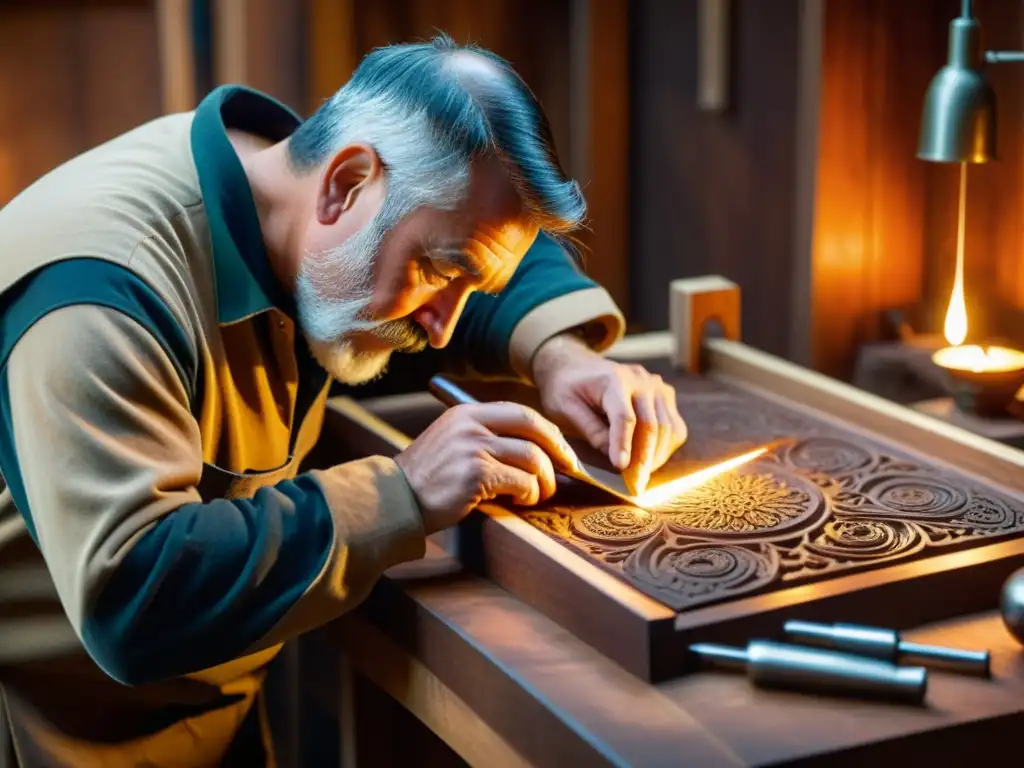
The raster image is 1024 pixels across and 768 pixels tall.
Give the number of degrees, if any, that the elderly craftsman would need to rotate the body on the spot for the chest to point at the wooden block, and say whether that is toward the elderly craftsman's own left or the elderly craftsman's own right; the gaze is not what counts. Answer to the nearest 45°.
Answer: approximately 45° to the elderly craftsman's own left

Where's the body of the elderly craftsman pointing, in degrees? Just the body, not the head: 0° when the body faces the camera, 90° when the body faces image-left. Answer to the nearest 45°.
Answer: approximately 270°

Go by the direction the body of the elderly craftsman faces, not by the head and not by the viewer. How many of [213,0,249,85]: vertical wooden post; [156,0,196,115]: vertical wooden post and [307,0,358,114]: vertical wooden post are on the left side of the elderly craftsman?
3

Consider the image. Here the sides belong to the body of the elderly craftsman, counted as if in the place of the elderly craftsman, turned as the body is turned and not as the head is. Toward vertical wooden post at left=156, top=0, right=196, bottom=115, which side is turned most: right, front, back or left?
left

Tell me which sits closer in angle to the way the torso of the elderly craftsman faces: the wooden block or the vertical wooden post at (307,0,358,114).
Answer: the wooden block

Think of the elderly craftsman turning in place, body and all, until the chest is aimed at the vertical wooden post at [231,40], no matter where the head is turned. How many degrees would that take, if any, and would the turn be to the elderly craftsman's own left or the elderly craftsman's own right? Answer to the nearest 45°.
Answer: approximately 90° to the elderly craftsman's own left

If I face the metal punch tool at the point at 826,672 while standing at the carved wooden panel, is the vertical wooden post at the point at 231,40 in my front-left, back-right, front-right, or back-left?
back-right
